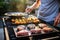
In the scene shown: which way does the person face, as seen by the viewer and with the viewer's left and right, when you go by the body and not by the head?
facing the viewer and to the left of the viewer
